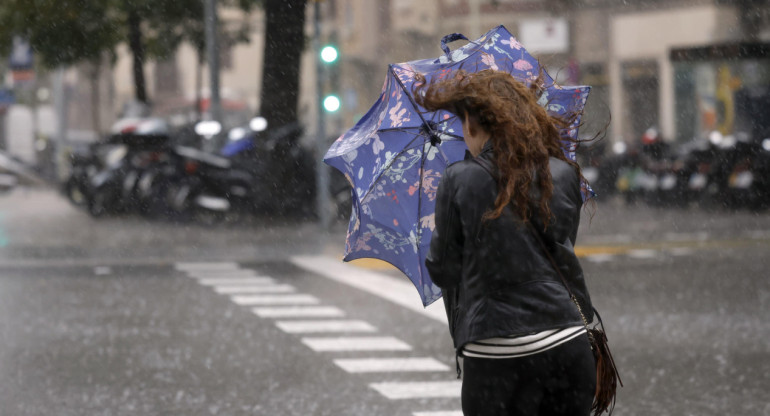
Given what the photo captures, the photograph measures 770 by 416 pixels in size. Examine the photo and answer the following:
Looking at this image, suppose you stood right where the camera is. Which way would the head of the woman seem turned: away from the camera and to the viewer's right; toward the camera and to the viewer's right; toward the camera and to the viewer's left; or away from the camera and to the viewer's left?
away from the camera and to the viewer's left

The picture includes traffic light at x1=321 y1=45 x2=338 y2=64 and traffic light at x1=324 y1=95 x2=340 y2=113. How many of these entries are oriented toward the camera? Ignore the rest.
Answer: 2

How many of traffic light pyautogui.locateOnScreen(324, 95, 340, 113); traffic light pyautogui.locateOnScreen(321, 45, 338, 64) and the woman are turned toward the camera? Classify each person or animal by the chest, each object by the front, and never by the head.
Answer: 2

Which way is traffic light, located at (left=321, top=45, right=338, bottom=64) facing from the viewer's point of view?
toward the camera

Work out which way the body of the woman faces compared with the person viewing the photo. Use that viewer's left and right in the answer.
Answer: facing away from the viewer and to the left of the viewer

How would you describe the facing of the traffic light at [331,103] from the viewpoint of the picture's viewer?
facing the viewer

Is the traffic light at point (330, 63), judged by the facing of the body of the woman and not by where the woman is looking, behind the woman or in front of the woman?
in front

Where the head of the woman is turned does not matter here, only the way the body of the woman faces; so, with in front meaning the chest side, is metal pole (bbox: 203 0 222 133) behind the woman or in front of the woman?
in front

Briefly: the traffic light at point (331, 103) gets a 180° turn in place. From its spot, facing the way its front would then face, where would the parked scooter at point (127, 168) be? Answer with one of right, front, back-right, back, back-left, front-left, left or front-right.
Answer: front-left
